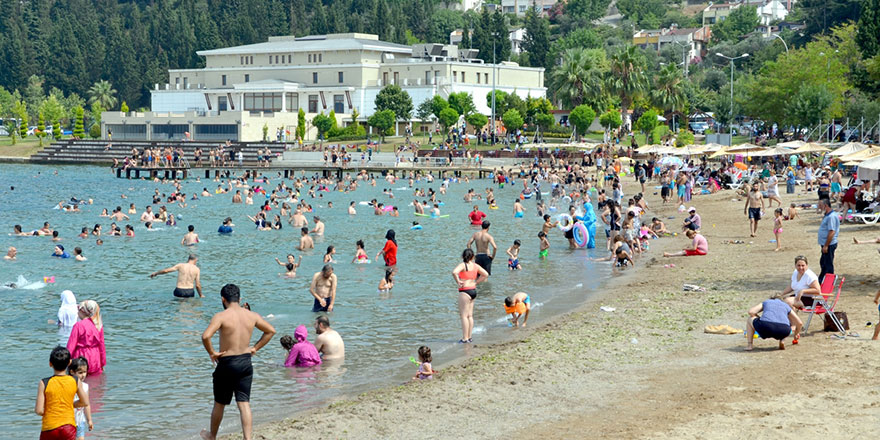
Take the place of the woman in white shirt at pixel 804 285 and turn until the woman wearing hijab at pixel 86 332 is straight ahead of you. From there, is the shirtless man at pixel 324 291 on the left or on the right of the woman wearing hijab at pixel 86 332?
right

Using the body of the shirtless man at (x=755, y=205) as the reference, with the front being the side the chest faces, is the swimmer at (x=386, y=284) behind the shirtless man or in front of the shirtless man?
in front

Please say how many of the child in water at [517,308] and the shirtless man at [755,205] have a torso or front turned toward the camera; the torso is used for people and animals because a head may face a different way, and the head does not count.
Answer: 1

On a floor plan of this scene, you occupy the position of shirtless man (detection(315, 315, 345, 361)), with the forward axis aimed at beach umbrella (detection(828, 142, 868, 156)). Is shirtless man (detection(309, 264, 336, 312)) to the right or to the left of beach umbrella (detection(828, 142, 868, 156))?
left

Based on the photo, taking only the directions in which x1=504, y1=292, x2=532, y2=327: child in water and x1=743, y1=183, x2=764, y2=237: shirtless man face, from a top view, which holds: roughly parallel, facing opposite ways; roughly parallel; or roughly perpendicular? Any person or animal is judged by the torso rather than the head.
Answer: roughly perpendicular

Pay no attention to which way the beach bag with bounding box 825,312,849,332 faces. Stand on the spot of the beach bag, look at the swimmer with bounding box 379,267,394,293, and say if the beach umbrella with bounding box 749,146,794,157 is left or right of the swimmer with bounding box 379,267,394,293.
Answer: right

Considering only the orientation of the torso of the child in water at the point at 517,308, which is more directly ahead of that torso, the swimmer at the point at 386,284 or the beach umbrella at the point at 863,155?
the swimmer

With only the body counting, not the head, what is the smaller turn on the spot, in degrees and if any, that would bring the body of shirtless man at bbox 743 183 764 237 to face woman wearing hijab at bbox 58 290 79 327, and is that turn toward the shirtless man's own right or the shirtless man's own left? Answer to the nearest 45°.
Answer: approximately 45° to the shirtless man's own right

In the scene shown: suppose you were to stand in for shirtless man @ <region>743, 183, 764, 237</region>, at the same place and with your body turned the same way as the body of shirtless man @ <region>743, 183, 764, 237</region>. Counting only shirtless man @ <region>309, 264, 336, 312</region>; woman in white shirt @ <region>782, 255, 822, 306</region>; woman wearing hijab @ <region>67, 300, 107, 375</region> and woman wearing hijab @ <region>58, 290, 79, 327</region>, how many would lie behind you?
0

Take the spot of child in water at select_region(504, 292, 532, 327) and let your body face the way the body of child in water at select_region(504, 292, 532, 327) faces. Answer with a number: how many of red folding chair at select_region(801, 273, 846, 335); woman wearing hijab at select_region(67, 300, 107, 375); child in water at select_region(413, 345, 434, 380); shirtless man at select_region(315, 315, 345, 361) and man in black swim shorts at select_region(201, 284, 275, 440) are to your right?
0

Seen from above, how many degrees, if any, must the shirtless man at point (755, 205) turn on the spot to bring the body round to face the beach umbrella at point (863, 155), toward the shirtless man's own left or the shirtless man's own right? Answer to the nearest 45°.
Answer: approximately 135° to the shirtless man's own left

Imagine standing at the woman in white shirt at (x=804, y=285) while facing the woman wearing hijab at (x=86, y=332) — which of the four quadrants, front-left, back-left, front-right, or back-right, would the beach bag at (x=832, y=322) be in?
back-left

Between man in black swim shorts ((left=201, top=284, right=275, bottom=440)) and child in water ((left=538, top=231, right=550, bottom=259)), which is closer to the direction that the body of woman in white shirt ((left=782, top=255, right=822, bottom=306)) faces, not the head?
the man in black swim shorts

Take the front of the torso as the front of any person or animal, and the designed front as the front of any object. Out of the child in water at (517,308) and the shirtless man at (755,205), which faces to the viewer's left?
the child in water

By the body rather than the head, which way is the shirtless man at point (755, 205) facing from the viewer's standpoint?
toward the camera

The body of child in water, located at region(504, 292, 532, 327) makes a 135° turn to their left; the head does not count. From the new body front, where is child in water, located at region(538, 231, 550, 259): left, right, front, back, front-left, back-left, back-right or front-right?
back-left

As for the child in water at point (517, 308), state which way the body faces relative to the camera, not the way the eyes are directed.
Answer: to the viewer's left

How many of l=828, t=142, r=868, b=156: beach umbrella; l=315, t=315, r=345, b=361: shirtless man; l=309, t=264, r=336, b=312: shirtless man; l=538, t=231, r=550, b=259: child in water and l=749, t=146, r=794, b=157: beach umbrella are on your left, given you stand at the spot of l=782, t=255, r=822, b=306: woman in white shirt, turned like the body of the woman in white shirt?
0

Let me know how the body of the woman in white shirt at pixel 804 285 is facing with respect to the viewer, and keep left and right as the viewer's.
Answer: facing the viewer and to the left of the viewer

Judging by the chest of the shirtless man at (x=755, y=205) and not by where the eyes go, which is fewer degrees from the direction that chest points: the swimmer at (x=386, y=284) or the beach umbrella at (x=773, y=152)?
the swimmer
